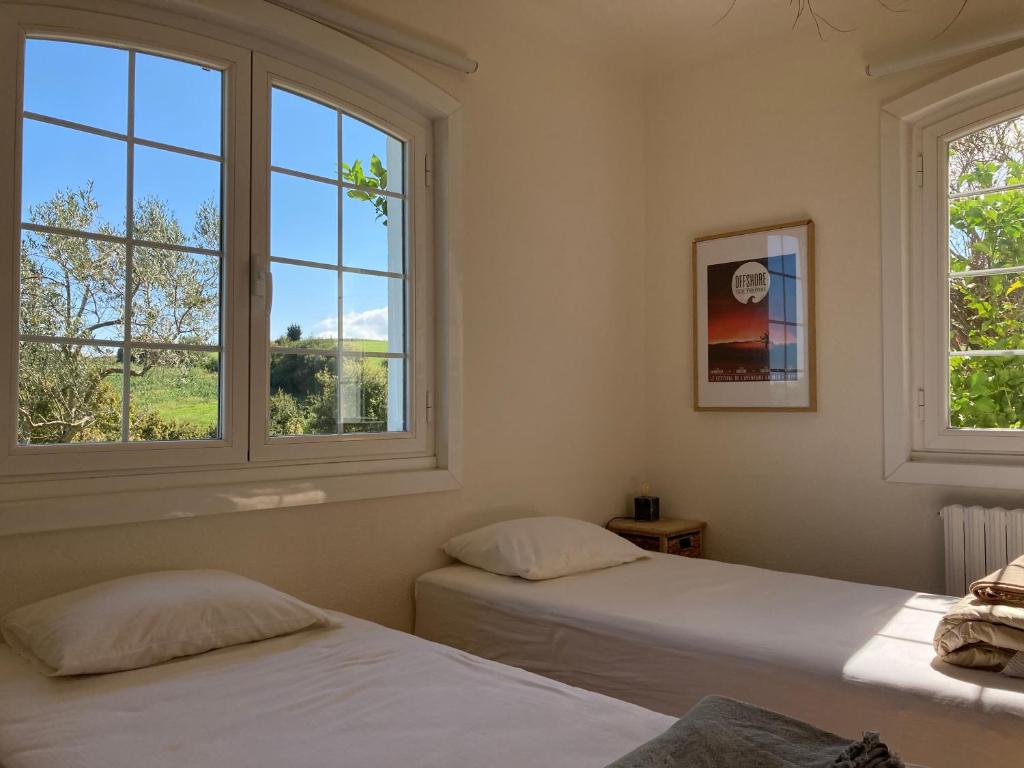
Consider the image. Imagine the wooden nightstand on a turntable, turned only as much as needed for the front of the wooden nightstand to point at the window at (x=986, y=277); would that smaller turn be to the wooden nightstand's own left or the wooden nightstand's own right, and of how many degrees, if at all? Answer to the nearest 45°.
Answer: approximately 45° to the wooden nightstand's own left

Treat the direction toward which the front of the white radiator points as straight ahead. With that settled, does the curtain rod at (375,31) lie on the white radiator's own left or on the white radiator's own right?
on the white radiator's own right

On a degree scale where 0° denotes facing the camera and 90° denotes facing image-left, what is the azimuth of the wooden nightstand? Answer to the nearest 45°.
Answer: approximately 315°

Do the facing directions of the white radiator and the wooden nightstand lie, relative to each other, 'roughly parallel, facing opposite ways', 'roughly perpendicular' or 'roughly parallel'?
roughly perpendicular

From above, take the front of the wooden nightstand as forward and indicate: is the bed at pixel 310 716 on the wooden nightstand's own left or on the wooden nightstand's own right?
on the wooden nightstand's own right

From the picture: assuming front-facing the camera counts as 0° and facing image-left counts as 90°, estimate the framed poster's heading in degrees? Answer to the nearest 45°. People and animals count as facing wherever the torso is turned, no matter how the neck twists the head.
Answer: approximately 45°

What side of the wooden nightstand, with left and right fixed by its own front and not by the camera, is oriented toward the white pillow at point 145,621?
right

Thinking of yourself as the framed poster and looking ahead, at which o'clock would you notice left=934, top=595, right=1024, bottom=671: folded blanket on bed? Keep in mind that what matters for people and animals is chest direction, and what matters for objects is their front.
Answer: The folded blanket on bed is roughly at 10 o'clock from the framed poster.
